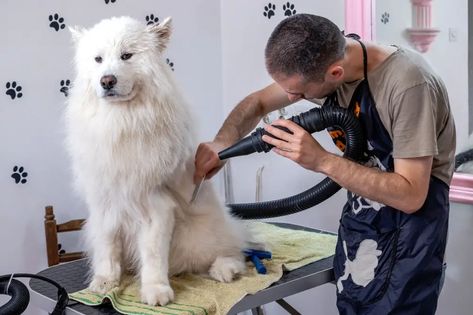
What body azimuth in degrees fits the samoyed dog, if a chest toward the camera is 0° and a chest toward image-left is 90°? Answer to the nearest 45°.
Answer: approximately 45°

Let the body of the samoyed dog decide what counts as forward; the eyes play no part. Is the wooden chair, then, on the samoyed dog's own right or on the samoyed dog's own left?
on the samoyed dog's own right
